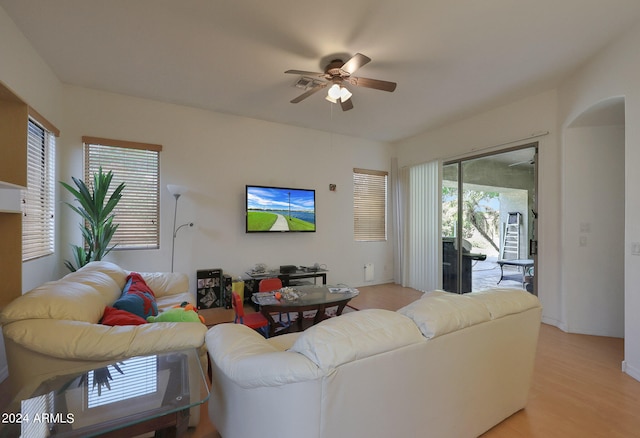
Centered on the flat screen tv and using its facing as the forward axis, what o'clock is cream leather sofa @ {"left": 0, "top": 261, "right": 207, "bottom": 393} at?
The cream leather sofa is roughly at 2 o'clock from the flat screen tv.

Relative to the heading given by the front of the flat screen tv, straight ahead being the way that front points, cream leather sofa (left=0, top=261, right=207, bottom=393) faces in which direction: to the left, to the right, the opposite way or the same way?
to the left

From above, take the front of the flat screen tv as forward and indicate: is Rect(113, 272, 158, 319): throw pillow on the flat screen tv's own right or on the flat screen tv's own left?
on the flat screen tv's own right

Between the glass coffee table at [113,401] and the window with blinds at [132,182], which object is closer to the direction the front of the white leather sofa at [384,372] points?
the window with blinds

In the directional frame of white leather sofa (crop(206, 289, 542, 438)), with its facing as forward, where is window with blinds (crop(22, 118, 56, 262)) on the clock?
The window with blinds is roughly at 11 o'clock from the white leather sofa.

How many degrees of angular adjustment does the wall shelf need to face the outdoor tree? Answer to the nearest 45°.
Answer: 0° — it already faces it

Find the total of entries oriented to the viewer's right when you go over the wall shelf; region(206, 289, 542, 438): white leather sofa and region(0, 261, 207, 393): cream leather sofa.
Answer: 2

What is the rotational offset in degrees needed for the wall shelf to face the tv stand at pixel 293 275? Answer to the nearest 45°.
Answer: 0° — it already faces it

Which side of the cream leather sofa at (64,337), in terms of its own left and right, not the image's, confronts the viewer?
right

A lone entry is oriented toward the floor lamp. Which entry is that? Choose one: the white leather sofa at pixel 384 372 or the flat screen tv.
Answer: the white leather sofa

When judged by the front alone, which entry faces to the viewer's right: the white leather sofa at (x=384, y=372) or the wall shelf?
the wall shelf

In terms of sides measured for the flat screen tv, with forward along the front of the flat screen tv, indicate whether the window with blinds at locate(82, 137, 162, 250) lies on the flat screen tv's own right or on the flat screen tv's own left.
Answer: on the flat screen tv's own right

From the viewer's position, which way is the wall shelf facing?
facing to the right of the viewer

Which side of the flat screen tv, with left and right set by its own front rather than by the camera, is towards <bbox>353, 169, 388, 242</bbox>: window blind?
left

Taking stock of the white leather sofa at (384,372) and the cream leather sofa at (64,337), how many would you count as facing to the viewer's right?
1

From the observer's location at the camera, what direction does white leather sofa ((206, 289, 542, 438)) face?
facing away from the viewer and to the left of the viewer

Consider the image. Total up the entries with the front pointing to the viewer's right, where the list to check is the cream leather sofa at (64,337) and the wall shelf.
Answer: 2
